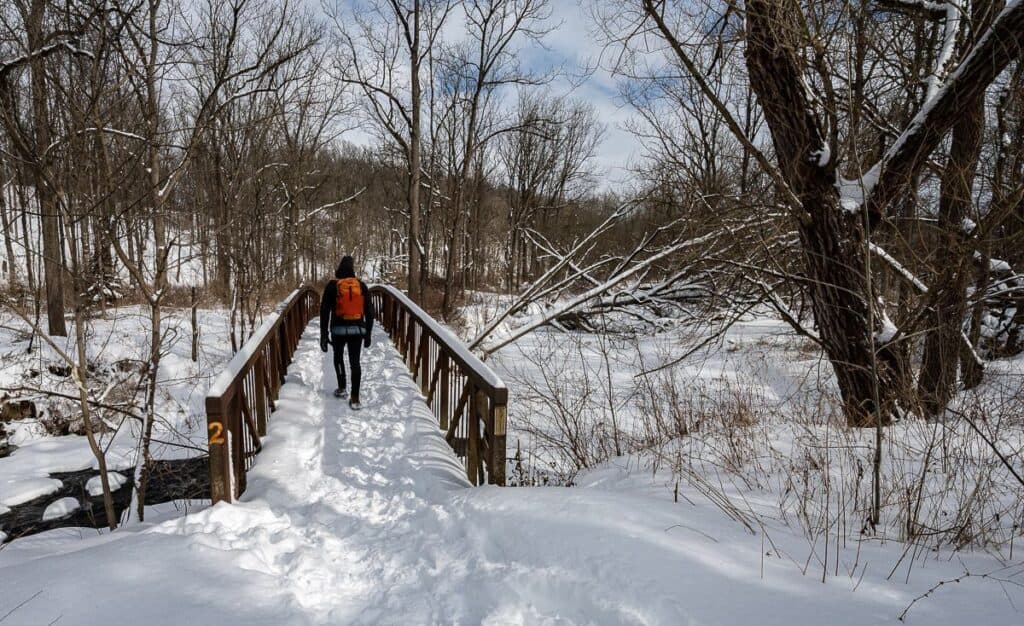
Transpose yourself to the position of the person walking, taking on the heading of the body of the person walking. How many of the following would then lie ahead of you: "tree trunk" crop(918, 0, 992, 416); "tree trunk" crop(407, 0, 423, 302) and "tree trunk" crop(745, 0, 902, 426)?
1

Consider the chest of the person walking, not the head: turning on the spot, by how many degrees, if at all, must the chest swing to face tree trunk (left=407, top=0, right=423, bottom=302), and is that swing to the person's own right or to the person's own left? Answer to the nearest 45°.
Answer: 0° — they already face it

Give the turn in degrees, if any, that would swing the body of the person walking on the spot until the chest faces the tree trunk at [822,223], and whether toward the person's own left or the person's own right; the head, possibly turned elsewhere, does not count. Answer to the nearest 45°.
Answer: approximately 135° to the person's own right

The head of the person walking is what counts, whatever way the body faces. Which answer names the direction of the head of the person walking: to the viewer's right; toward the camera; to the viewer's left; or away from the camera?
away from the camera

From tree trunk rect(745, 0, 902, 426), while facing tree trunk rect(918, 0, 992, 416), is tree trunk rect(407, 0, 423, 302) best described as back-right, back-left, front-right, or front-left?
back-left

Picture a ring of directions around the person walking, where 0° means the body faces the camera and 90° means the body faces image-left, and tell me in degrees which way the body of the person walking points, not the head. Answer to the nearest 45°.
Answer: approximately 180°

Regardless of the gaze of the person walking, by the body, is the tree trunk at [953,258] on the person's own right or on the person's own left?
on the person's own right

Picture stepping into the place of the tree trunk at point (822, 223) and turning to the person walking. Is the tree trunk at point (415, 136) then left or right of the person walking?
right
